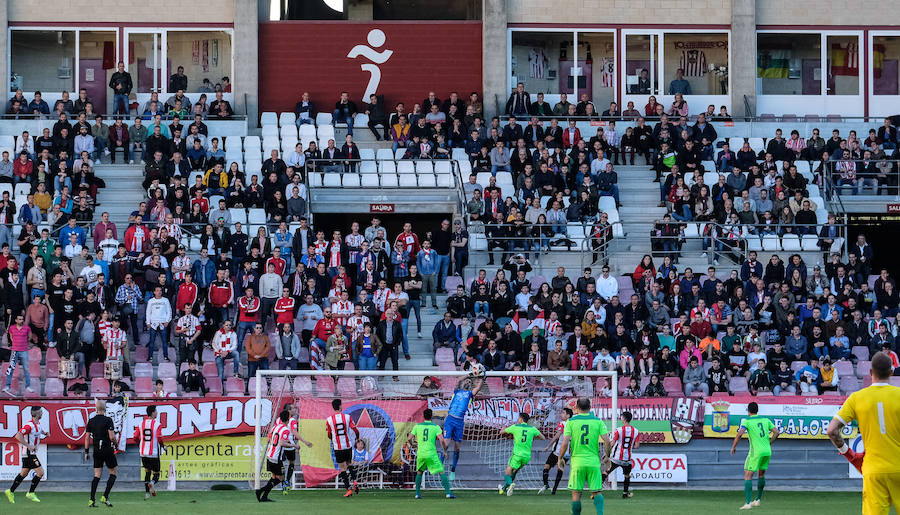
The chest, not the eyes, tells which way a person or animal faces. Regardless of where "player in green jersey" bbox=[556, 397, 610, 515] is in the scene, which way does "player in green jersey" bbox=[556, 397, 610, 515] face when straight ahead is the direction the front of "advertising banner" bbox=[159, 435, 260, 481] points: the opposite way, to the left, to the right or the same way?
the opposite way

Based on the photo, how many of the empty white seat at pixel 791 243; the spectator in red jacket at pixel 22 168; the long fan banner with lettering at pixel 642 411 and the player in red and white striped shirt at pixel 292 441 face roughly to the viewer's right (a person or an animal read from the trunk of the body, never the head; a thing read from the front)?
1

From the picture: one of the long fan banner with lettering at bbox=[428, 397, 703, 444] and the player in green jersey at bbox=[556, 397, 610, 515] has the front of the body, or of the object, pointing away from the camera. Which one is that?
the player in green jersey

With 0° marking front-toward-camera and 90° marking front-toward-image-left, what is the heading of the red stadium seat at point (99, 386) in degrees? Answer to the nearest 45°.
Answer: approximately 0°

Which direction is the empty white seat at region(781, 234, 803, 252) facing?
toward the camera

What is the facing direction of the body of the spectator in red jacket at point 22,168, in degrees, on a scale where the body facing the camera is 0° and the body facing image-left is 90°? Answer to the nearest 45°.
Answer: approximately 0°

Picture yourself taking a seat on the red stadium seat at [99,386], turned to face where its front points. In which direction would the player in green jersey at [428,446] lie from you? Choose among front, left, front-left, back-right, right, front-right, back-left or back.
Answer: front-left

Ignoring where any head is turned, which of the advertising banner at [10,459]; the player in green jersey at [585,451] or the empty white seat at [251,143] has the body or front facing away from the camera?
the player in green jersey

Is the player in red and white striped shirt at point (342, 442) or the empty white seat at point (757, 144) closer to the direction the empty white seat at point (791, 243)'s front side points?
the player in red and white striped shirt

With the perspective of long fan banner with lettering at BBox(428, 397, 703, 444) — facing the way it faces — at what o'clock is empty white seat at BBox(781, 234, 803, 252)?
The empty white seat is roughly at 7 o'clock from the long fan banner with lettering.

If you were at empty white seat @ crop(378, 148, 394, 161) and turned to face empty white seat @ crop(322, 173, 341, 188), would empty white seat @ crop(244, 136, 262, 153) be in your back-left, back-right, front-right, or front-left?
front-right

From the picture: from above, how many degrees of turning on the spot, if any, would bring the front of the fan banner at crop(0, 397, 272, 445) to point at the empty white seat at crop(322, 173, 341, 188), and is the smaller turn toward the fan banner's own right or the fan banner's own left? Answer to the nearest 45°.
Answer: approximately 135° to the fan banner's own left

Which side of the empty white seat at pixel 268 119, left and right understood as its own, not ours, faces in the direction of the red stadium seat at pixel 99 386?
front

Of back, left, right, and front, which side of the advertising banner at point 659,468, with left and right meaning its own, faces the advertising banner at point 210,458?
right

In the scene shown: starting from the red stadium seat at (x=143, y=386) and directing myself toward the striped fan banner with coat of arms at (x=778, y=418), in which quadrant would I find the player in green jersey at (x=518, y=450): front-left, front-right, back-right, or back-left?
front-right
